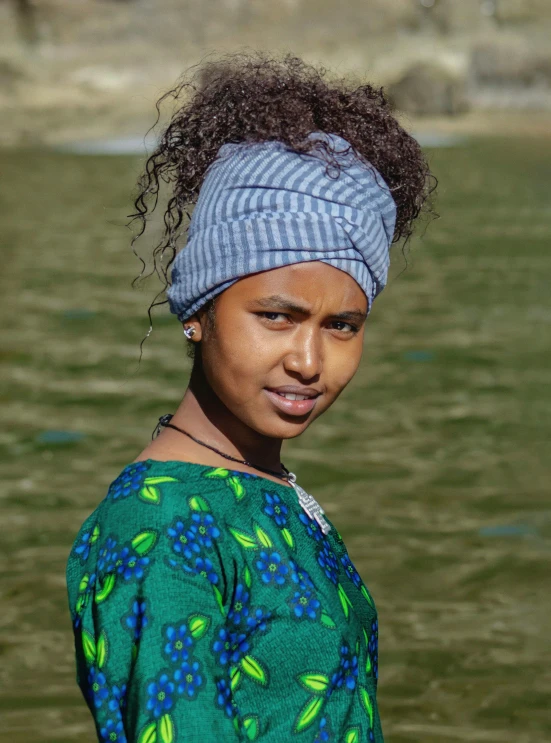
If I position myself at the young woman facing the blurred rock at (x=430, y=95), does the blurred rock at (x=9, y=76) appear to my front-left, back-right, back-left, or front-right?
front-left

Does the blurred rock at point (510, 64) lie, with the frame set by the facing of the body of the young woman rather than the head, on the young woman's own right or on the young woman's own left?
on the young woman's own left

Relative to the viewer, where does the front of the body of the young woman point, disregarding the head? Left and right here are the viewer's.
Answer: facing the viewer and to the right of the viewer

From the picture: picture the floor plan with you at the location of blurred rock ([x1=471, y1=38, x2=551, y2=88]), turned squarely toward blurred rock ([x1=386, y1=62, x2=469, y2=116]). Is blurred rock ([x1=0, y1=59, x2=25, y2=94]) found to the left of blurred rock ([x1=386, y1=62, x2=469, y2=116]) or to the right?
right

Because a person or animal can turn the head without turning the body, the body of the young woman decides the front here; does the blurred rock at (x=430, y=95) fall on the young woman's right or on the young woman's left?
on the young woman's left

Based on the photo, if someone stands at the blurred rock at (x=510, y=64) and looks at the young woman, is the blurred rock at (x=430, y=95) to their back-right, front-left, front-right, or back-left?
front-right

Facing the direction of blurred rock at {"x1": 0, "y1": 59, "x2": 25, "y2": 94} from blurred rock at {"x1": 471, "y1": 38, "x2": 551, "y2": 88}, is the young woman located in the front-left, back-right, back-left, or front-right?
front-left

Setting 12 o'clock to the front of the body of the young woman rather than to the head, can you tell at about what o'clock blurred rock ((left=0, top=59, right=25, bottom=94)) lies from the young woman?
The blurred rock is roughly at 7 o'clock from the young woman.
